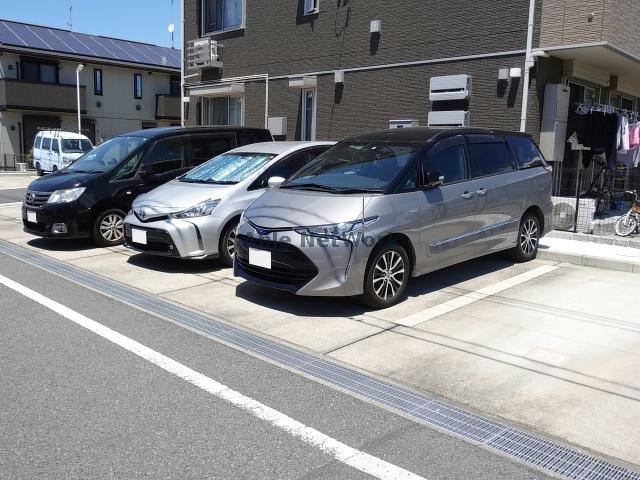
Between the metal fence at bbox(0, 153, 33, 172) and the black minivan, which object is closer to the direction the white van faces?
the black minivan

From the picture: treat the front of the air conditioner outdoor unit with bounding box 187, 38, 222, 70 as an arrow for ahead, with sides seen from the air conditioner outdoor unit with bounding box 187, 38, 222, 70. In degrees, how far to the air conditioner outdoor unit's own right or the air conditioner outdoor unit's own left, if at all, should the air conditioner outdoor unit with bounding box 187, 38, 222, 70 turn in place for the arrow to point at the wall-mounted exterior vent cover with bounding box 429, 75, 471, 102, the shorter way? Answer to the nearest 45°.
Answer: approximately 90° to the air conditioner outdoor unit's own left

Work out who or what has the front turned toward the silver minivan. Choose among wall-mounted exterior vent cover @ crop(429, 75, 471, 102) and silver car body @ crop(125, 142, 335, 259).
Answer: the wall-mounted exterior vent cover

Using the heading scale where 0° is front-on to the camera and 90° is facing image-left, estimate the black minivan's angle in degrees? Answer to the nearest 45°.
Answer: approximately 45°

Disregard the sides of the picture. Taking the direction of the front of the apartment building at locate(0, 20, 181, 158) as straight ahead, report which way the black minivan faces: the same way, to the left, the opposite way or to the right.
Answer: to the right

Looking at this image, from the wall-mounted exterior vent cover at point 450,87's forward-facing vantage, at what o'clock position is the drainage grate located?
The drainage grate is roughly at 12 o'clock from the wall-mounted exterior vent cover.

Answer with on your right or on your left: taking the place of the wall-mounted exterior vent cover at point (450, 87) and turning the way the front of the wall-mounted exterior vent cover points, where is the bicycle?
on your left

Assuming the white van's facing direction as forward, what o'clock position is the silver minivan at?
The silver minivan is roughly at 1 o'clock from the white van.

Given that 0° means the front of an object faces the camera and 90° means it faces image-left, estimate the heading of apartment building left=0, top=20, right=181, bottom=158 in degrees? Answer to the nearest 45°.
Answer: approximately 315°
